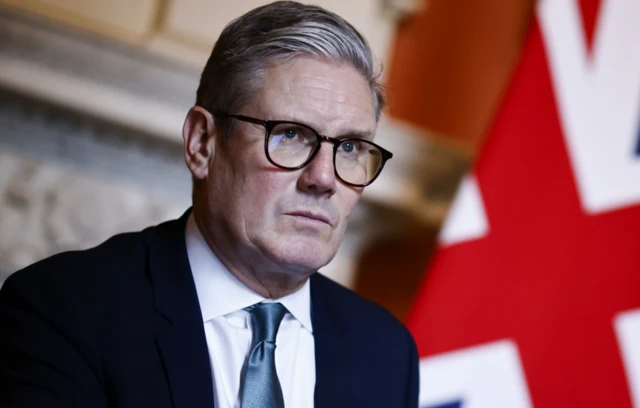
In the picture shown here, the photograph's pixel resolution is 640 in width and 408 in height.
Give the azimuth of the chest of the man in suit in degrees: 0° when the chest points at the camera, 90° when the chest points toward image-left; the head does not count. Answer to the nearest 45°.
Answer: approximately 315°

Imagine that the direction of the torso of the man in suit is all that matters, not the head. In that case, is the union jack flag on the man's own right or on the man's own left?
on the man's own left
